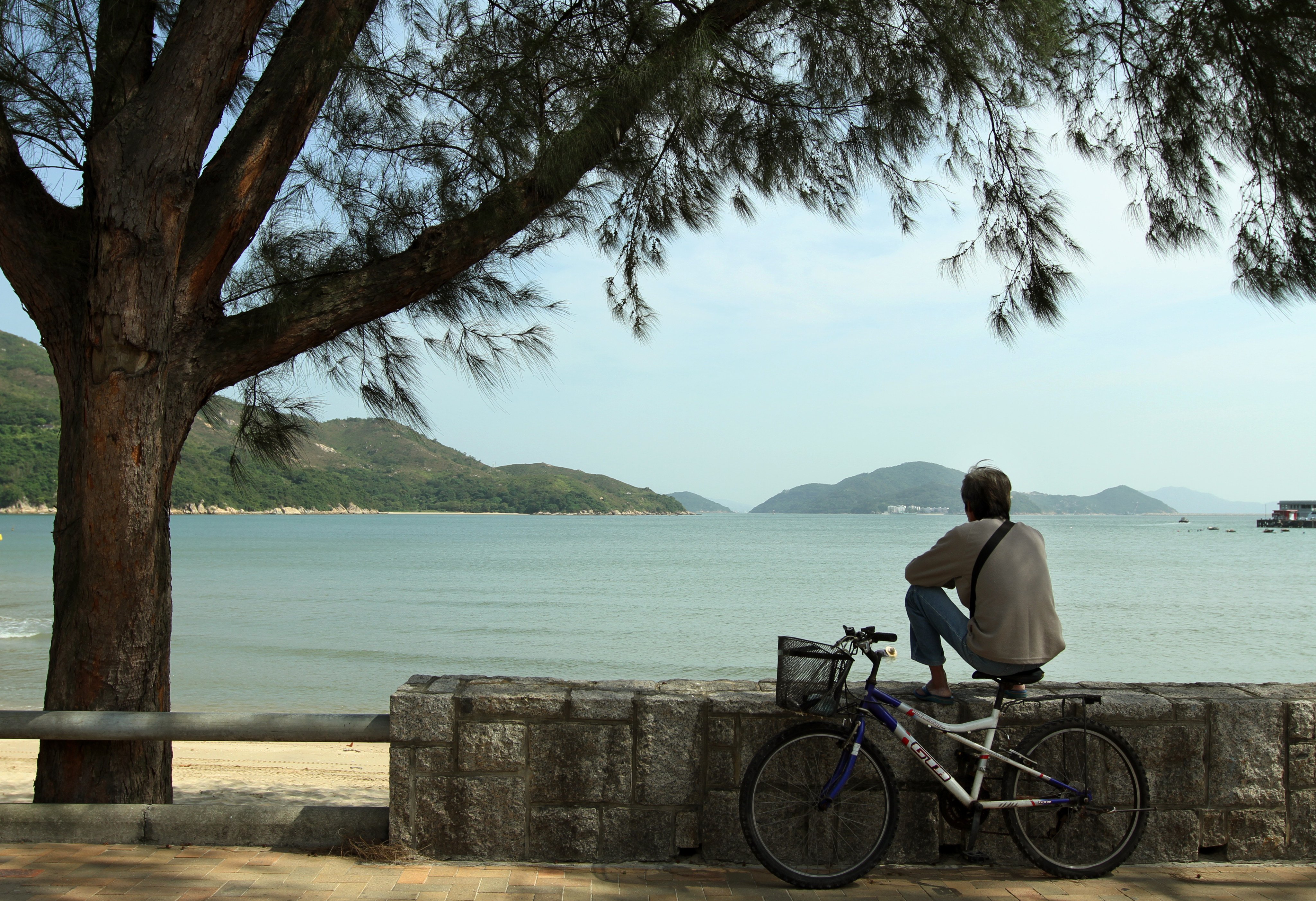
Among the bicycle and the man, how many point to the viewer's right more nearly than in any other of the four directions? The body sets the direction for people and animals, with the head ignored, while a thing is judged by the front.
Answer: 0

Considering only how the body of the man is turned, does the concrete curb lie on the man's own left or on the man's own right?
on the man's own left

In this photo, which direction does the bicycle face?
to the viewer's left

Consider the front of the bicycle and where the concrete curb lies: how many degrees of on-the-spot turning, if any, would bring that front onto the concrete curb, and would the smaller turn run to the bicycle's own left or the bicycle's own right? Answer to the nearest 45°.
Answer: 0° — it already faces it

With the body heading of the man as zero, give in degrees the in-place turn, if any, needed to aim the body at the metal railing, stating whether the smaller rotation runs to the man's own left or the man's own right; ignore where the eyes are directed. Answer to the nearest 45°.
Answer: approximately 45° to the man's own left

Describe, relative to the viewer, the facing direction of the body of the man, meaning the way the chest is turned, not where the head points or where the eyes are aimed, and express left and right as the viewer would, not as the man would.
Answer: facing away from the viewer and to the left of the viewer

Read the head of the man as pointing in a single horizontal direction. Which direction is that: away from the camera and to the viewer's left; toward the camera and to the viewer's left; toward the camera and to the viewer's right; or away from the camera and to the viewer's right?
away from the camera and to the viewer's left
